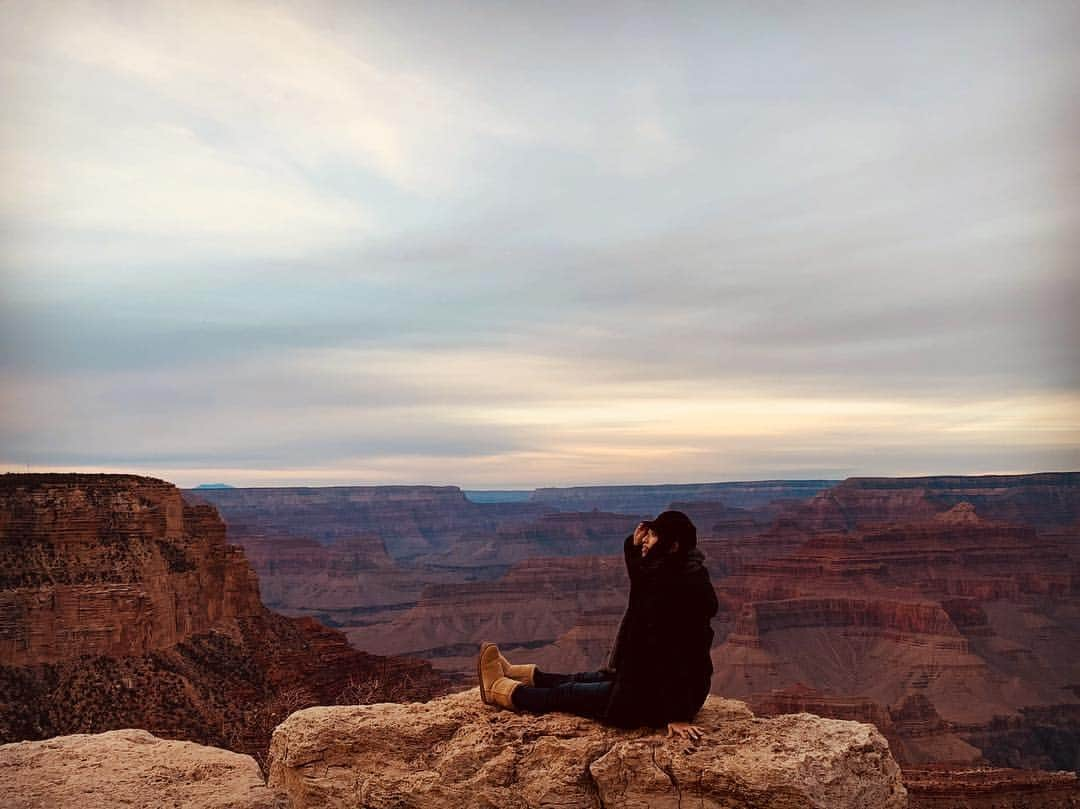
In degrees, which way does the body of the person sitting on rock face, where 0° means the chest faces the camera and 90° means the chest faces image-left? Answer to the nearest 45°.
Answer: approximately 90°
